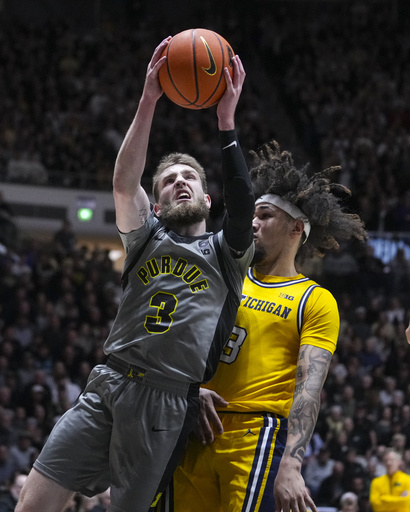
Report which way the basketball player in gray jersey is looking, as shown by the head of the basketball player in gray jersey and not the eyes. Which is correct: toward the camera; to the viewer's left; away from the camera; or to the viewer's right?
toward the camera

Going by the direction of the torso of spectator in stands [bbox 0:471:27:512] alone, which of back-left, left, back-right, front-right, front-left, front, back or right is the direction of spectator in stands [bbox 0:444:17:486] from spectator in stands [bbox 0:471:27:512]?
back-left

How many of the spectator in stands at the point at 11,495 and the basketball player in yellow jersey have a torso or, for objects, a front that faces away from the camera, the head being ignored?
0

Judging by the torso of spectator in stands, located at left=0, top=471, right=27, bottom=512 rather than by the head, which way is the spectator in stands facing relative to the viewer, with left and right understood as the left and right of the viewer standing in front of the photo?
facing the viewer and to the right of the viewer

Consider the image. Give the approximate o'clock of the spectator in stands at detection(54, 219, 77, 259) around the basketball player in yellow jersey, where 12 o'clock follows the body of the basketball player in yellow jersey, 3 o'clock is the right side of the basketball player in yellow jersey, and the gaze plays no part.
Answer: The spectator in stands is roughly at 4 o'clock from the basketball player in yellow jersey.

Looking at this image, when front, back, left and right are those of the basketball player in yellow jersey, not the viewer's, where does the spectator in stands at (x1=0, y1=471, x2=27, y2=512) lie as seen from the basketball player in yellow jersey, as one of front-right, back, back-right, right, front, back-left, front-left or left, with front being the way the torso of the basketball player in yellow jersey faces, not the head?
right

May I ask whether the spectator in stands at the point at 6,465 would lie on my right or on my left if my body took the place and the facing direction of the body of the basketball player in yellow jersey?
on my right

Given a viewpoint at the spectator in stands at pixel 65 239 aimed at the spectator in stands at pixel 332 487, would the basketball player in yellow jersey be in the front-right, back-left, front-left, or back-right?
front-right

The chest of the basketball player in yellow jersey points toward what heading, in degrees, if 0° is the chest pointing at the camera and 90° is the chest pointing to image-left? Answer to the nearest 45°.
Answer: approximately 45°

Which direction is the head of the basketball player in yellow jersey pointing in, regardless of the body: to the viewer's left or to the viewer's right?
to the viewer's left

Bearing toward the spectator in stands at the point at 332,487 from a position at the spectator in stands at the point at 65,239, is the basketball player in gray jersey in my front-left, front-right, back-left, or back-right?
front-right

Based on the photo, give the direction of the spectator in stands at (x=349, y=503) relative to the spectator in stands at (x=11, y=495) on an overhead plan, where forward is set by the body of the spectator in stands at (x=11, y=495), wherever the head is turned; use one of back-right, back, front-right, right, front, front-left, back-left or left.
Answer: front-left

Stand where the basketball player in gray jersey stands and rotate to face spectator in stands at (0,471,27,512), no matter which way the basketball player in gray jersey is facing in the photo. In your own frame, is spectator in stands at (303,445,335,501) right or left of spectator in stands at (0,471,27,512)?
right
